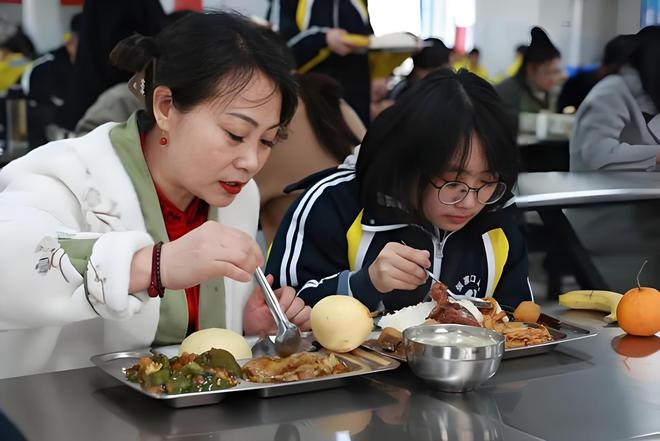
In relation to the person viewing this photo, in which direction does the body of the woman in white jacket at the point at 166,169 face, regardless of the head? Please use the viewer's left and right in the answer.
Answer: facing the viewer and to the right of the viewer

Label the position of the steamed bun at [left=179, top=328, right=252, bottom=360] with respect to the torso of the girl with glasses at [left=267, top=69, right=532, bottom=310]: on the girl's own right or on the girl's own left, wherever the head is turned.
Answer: on the girl's own right

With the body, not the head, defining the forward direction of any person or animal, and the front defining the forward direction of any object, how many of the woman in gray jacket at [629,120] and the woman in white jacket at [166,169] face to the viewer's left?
0

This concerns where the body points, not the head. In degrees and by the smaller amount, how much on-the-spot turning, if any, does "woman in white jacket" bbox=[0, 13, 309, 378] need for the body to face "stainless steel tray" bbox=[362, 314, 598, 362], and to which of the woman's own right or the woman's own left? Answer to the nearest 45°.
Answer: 0° — they already face it

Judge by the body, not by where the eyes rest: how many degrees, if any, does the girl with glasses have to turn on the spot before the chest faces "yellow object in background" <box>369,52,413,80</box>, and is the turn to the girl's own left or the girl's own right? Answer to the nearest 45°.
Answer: approximately 135° to the girl's own left

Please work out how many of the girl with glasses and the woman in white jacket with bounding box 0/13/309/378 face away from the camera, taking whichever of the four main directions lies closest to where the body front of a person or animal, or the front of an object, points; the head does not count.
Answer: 0

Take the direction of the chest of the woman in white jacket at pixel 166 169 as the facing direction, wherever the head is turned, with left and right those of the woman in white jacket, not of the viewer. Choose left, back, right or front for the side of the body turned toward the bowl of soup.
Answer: front

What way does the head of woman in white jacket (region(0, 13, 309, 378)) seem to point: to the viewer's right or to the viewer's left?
to the viewer's right
